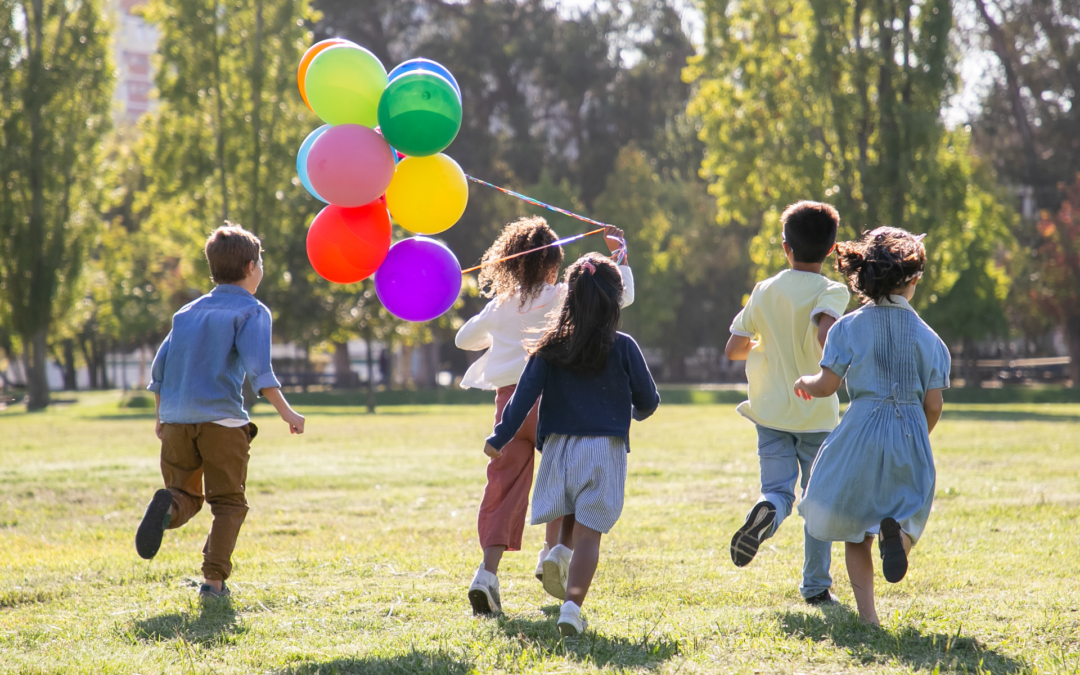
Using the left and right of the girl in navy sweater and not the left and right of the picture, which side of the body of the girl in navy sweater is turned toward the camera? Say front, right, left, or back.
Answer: back

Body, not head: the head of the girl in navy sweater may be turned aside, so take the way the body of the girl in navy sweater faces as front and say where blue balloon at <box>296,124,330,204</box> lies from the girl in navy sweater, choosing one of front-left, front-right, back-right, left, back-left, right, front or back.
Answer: front-left

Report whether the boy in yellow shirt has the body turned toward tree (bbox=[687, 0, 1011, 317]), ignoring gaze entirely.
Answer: yes

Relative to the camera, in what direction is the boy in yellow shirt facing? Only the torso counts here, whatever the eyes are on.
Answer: away from the camera

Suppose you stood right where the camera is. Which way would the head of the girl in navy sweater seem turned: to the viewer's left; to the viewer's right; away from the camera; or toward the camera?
away from the camera

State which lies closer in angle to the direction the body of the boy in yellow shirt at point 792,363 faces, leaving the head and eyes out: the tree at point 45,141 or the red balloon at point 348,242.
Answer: the tree

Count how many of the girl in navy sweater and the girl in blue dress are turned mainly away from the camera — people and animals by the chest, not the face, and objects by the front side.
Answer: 2

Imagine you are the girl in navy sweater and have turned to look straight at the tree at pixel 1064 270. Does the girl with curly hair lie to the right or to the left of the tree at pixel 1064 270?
left

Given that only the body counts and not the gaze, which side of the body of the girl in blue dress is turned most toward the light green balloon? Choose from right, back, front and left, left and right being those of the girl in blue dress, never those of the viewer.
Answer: left

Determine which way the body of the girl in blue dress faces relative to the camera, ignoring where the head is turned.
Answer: away from the camera

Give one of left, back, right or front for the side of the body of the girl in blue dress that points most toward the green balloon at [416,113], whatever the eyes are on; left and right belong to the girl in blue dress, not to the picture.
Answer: left

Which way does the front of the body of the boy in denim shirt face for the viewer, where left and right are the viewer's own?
facing away from the viewer and to the right of the viewer

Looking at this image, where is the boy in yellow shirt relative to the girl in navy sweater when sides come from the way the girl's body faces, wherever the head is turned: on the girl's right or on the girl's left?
on the girl's right

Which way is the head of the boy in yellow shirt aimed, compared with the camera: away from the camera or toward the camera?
away from the camera

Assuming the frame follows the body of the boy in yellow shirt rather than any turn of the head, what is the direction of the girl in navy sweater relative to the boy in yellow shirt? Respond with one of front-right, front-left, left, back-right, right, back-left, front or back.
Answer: back-left
